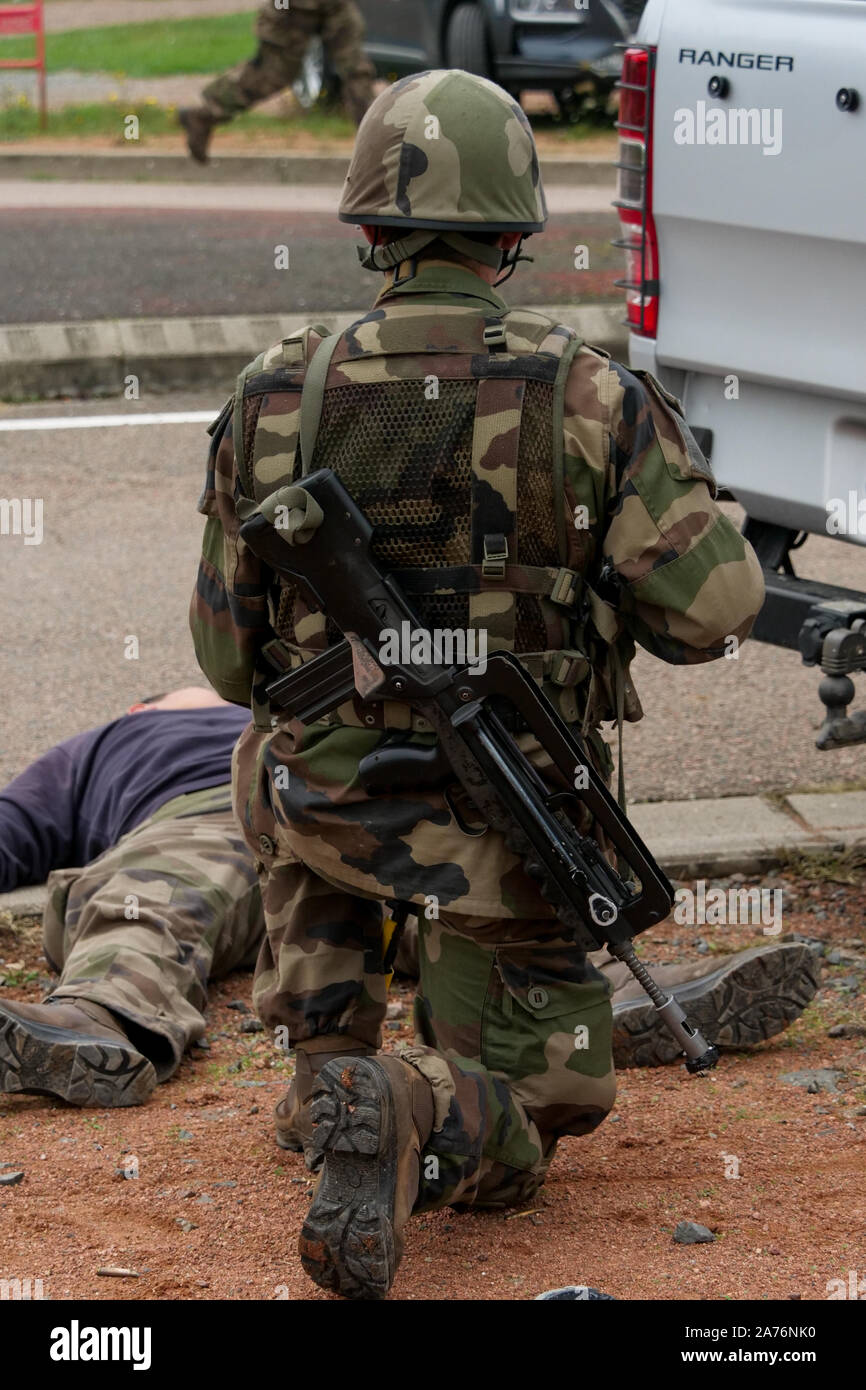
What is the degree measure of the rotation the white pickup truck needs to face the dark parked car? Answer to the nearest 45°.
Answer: approximately 45° to its left

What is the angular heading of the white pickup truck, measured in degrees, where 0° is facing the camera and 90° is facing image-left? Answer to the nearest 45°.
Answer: approximately 225°

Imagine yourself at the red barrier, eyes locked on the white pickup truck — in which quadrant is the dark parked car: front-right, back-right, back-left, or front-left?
front-left
